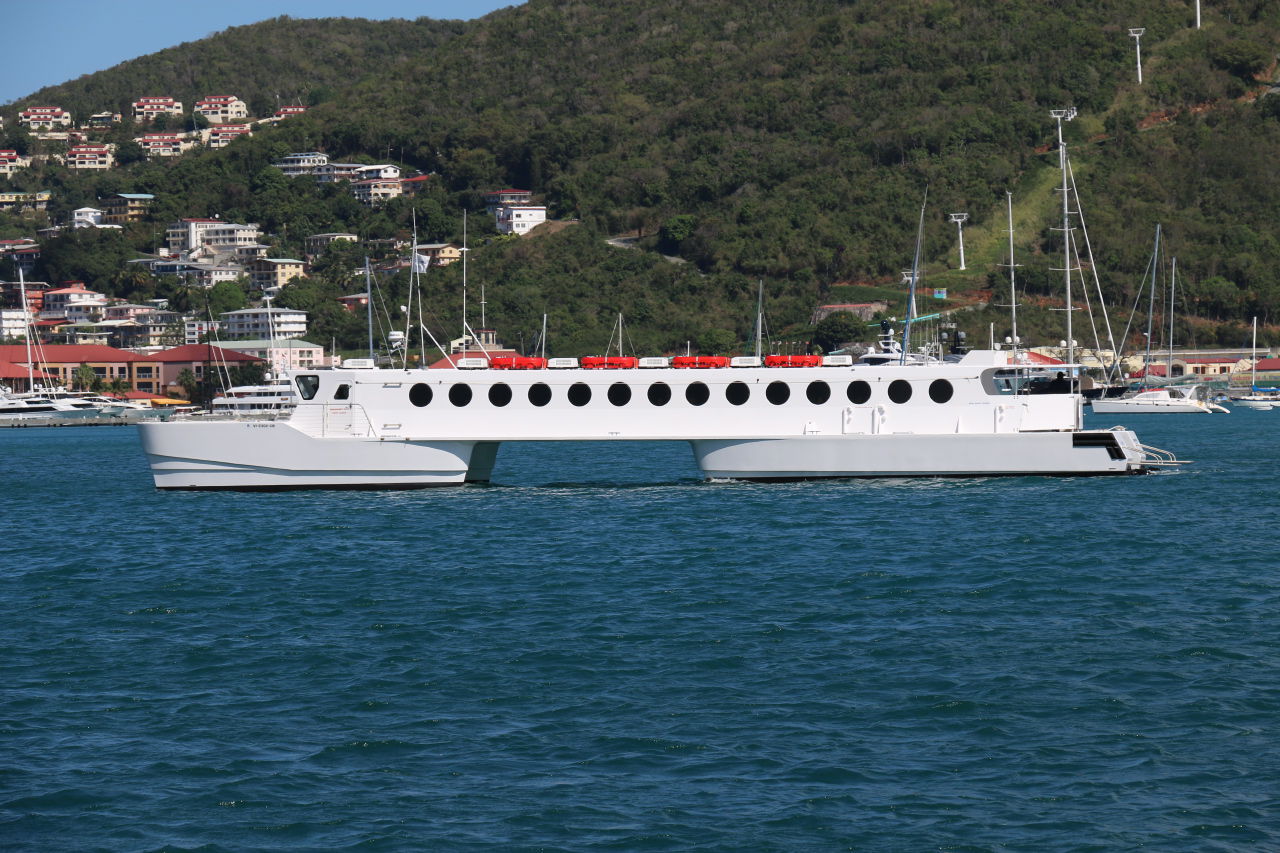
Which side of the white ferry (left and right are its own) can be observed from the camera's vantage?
left
